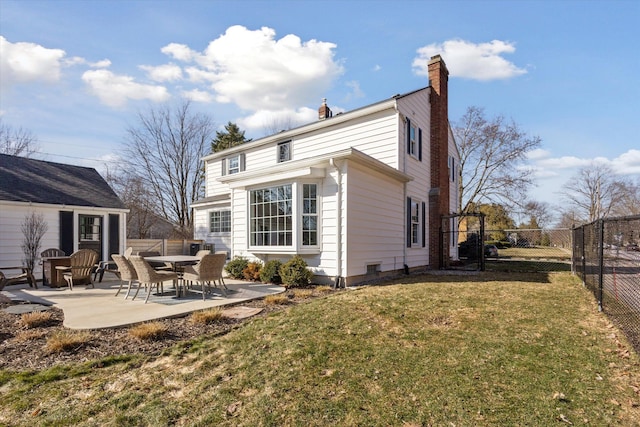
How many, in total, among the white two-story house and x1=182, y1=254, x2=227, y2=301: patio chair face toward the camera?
0

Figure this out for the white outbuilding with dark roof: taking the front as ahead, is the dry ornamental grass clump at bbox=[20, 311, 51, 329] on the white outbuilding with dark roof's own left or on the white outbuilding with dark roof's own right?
on the white outbuilding with dark roof's own right

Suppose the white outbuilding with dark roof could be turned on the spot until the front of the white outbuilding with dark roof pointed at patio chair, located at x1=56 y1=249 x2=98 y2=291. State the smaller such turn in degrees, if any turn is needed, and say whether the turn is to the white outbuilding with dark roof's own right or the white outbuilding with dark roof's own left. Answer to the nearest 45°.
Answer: approximately 45° to the white outbuilding with dark roof's own right

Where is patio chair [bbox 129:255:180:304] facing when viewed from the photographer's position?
facing away from the viewer and to the right of the viewer

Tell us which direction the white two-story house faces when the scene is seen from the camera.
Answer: facing away from the viewer and to the right of the viewer
